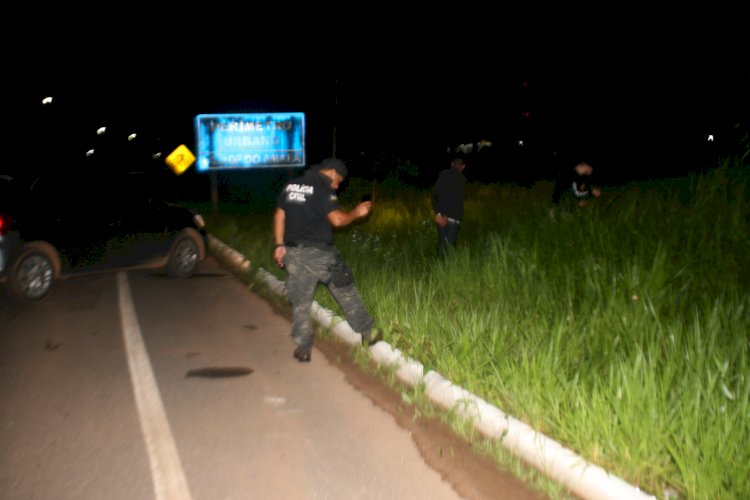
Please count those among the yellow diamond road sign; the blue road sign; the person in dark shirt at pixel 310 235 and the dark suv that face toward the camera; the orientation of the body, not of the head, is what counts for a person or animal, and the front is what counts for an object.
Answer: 2

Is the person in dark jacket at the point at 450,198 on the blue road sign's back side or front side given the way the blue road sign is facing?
on the front side

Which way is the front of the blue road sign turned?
toward the camera

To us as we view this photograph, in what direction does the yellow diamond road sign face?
facing the viewer

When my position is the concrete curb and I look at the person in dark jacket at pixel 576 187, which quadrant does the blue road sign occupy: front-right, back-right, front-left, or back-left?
front-left

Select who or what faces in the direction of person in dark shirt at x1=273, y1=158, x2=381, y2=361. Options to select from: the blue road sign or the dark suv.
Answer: the blue road sign

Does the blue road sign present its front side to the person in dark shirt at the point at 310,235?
yes

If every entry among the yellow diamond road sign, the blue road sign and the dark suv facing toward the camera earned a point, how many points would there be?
2

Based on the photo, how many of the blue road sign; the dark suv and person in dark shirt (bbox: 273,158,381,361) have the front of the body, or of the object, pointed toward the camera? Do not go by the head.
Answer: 1

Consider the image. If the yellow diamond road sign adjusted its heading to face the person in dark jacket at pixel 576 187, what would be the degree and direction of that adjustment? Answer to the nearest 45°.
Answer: approximately 45° to its left

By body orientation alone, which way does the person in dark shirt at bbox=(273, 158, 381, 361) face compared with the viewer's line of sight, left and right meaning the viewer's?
facing away from the viewer and to the right of the viewer
